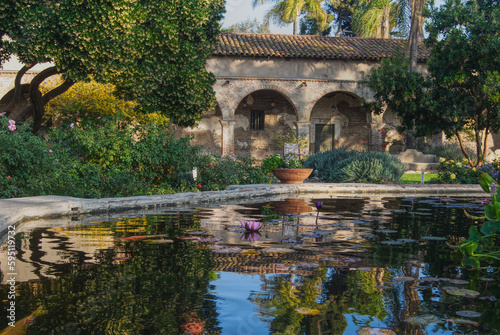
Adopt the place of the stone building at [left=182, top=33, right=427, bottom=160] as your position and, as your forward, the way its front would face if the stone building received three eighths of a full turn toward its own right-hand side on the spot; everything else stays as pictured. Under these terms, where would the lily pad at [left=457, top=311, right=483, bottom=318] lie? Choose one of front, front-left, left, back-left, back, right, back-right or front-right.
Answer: back-left

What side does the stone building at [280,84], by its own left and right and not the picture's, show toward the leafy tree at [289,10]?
back

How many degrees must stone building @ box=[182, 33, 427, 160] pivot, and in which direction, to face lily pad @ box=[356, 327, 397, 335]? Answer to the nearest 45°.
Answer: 0° — it already faces it

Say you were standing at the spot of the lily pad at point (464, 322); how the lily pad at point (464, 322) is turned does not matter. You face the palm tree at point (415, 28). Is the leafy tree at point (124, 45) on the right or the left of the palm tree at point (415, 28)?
left

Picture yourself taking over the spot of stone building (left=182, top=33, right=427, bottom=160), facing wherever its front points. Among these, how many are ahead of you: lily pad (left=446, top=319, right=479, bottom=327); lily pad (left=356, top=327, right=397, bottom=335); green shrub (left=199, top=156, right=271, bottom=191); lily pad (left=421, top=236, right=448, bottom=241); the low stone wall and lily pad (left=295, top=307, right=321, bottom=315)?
6

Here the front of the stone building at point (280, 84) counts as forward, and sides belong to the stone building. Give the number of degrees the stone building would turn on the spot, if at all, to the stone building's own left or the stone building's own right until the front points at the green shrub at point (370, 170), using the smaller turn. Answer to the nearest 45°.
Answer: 0° — it already faces it

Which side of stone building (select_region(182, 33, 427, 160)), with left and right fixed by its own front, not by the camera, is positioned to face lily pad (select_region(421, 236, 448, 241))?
front

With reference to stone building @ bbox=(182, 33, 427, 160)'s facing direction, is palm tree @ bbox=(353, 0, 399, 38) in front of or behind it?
behind

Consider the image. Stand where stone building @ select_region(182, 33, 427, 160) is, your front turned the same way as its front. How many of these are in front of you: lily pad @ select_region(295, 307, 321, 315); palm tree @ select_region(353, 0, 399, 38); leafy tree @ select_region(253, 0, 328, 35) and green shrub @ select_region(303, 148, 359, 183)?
2

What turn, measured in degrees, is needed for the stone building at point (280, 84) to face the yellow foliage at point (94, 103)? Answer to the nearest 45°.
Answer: approximately 45° to its right

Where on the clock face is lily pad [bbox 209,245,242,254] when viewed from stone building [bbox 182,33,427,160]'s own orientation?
The lily pad is roughly at 12 o'clock from the stone building.

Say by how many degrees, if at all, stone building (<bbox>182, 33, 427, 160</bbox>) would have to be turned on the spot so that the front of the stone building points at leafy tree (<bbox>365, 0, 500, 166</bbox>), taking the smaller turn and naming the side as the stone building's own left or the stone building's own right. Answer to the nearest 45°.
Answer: approximately 45° to the stone building's own left

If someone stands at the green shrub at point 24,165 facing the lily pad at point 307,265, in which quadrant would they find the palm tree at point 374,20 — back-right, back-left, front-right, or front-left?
back-left

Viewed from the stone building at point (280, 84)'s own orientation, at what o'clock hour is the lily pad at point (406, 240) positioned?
The lily pad is roughly at 12 o'clock from the stone building.

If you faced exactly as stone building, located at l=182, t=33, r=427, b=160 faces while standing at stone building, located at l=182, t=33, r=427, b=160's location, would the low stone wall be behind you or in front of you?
in front

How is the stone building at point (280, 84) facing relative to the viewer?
toward the camera

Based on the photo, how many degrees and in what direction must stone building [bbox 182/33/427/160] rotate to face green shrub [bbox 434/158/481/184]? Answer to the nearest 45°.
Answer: approximately 45° to its left

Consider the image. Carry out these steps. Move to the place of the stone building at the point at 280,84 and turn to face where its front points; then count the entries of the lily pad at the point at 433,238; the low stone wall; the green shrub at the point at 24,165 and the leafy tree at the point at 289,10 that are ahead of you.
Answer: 3
